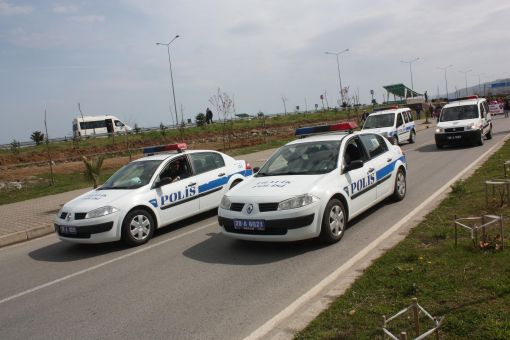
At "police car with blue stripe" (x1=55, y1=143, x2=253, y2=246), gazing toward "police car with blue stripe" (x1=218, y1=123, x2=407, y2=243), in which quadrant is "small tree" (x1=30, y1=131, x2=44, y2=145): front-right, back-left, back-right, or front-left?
back-left

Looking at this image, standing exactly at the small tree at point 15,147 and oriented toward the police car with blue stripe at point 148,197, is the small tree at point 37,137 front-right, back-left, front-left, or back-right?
back-left

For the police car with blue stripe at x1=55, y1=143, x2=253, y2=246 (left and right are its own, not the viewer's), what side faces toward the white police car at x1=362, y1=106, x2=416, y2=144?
back

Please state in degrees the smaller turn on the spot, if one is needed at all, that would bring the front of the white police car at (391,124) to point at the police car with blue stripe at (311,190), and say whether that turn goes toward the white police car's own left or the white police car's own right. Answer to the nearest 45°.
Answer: approximately 45° to the white police car's own left

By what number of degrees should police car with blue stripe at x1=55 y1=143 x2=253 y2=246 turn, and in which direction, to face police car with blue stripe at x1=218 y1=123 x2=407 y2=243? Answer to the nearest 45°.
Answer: approximately 90° to its left

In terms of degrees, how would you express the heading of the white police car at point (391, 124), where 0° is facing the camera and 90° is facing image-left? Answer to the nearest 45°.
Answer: approximately 45°
